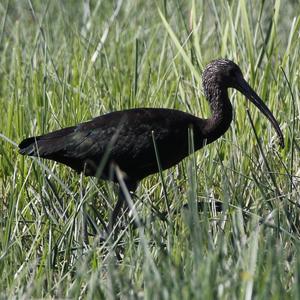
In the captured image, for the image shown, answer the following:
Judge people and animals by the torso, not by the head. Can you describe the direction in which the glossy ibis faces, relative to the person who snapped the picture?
facing to the right of the viewer
